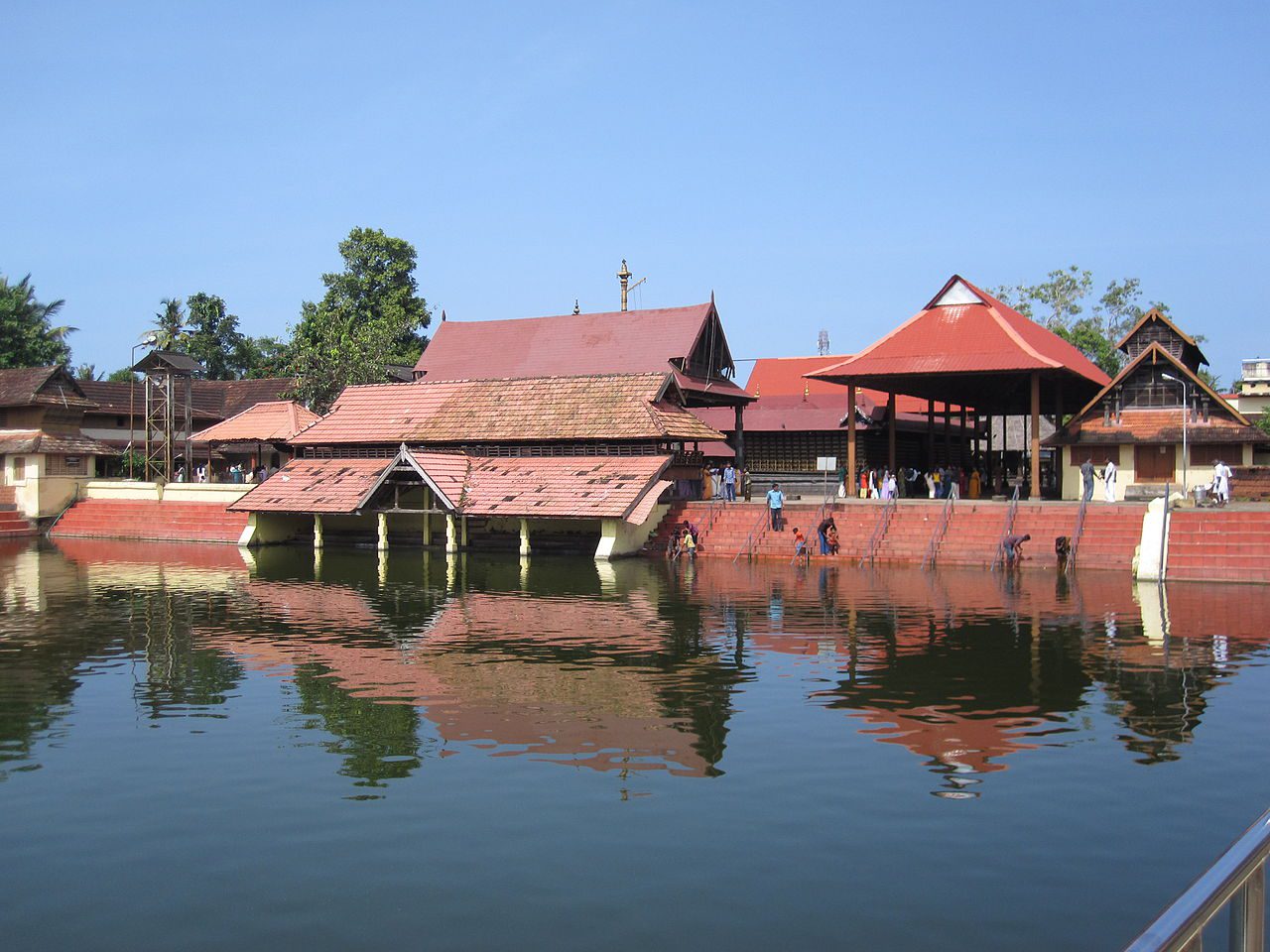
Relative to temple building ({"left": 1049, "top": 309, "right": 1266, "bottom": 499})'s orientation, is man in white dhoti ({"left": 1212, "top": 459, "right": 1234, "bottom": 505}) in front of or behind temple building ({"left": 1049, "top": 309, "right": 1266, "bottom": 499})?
in front

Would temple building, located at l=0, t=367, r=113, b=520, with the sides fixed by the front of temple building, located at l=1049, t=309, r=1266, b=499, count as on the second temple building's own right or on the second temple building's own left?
on the second temple building's own right

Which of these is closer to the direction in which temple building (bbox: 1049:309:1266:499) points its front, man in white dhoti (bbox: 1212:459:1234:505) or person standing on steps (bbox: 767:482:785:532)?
the man in white dhoti

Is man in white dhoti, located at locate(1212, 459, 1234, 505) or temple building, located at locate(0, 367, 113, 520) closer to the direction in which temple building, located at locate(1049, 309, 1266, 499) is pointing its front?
the man in white dhoti

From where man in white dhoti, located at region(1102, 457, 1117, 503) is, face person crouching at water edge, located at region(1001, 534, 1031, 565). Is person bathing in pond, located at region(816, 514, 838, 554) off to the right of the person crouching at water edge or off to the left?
right

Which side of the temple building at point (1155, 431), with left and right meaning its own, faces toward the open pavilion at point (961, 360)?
right

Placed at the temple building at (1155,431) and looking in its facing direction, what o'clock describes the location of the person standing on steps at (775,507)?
The person standing on steps is roughly at 2 o'clock from the temple building.

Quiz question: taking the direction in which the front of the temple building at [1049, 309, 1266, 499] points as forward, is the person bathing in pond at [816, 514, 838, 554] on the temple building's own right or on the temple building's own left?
on the temple building's own right

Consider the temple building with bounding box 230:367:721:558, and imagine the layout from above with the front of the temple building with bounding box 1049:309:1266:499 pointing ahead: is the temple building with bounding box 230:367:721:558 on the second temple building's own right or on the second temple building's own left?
on the second temple building's own right

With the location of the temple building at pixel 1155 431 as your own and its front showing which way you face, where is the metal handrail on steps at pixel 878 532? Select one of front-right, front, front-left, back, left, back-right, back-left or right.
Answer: front-right
